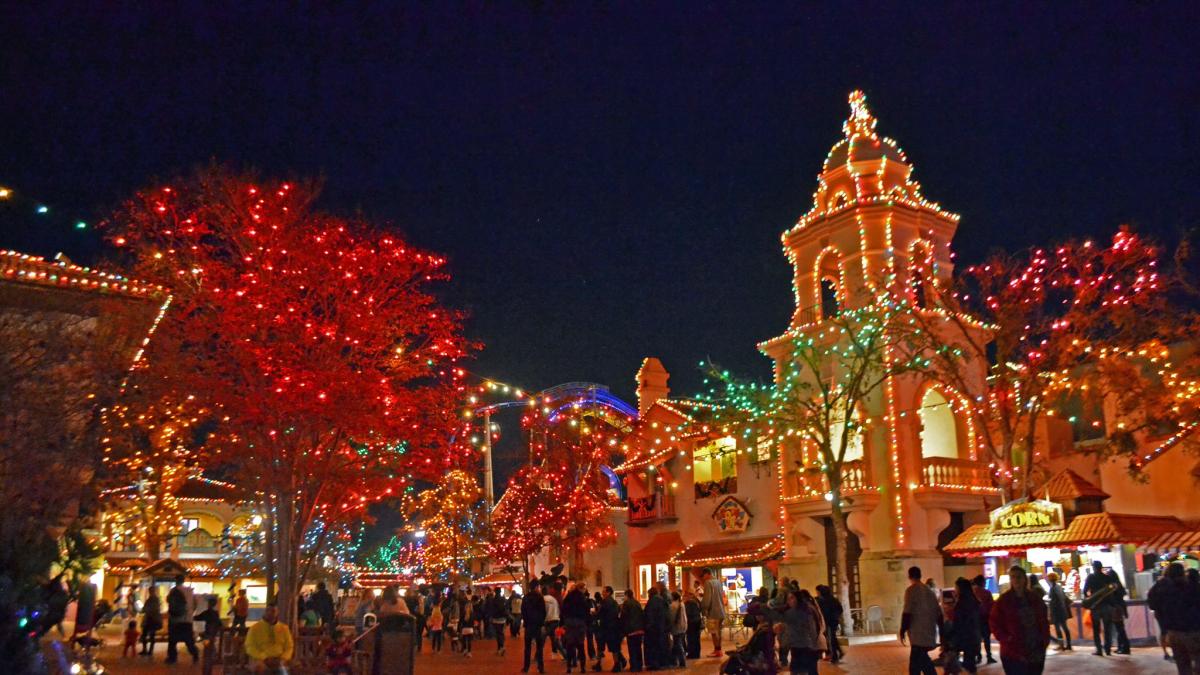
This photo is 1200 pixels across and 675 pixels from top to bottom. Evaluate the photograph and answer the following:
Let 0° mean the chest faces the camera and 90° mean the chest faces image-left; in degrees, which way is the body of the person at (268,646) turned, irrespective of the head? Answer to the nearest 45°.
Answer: approximately 0°

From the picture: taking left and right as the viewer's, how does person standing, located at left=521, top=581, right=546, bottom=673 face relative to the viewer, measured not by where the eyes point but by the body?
facing away from the viewer

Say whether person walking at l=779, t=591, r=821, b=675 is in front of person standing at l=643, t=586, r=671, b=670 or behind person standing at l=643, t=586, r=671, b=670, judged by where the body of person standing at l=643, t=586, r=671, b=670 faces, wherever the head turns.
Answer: behind

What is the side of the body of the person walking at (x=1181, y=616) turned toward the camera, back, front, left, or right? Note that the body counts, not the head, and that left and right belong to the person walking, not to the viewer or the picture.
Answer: back

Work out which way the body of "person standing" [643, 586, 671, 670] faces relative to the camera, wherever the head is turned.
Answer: away from the camera

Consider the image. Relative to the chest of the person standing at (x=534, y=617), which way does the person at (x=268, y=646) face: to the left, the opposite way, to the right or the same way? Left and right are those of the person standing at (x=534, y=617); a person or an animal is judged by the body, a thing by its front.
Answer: the opposite way

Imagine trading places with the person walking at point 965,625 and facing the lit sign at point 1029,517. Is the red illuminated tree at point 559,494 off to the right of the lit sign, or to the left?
left

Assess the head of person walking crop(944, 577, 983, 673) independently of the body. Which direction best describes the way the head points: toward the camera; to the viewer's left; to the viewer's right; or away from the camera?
away from the camera

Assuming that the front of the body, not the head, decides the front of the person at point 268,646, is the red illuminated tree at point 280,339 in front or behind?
behind
